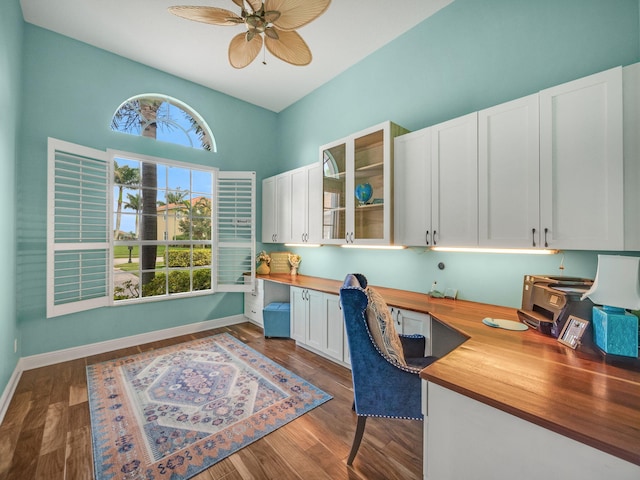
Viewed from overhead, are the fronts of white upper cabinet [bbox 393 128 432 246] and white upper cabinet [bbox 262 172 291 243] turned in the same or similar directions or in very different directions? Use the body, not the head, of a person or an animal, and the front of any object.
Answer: same or similar directions

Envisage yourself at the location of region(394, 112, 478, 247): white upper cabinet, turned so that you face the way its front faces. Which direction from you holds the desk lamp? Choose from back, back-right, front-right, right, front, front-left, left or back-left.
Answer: left

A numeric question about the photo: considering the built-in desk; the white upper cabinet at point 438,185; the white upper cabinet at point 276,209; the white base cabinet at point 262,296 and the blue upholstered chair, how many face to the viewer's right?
1

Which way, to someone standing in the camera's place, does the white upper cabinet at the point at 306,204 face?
facing the viewer and to the left of the viewer

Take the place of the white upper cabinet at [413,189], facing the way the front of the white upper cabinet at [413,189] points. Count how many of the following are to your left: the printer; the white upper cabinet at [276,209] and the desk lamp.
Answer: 2

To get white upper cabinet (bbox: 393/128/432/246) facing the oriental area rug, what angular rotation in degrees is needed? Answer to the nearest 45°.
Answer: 0° — it already faces it

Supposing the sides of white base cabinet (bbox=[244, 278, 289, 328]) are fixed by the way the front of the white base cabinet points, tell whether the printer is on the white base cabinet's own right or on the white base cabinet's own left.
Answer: on the white base cabinet's own left

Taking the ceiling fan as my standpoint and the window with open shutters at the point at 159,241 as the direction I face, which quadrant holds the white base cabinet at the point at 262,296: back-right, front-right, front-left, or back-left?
front-right

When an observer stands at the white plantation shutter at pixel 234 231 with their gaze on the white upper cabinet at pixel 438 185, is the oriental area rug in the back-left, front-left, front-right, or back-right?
front-right

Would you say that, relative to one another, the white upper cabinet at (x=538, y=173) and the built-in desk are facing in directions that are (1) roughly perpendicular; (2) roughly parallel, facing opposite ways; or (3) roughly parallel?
roughly parallel

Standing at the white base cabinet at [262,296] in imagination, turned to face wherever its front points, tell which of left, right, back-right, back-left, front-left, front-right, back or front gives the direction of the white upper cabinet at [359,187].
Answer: left

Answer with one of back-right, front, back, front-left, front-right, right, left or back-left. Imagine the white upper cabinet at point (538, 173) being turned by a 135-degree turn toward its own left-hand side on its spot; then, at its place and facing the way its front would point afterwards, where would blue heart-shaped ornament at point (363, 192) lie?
back

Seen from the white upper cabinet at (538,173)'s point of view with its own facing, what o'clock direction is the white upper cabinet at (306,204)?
the white upper cabinet at (306,204) is roughly at 2 o'clock from the white upper cabinet at (538,173).

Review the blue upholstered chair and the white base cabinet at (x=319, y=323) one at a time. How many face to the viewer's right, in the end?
1

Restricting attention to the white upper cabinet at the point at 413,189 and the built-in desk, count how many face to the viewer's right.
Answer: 0

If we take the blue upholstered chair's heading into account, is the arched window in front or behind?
behind
